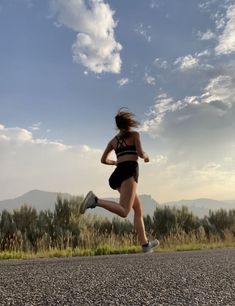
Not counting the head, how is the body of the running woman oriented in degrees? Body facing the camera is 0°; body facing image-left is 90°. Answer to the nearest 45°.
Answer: approximately 225°
